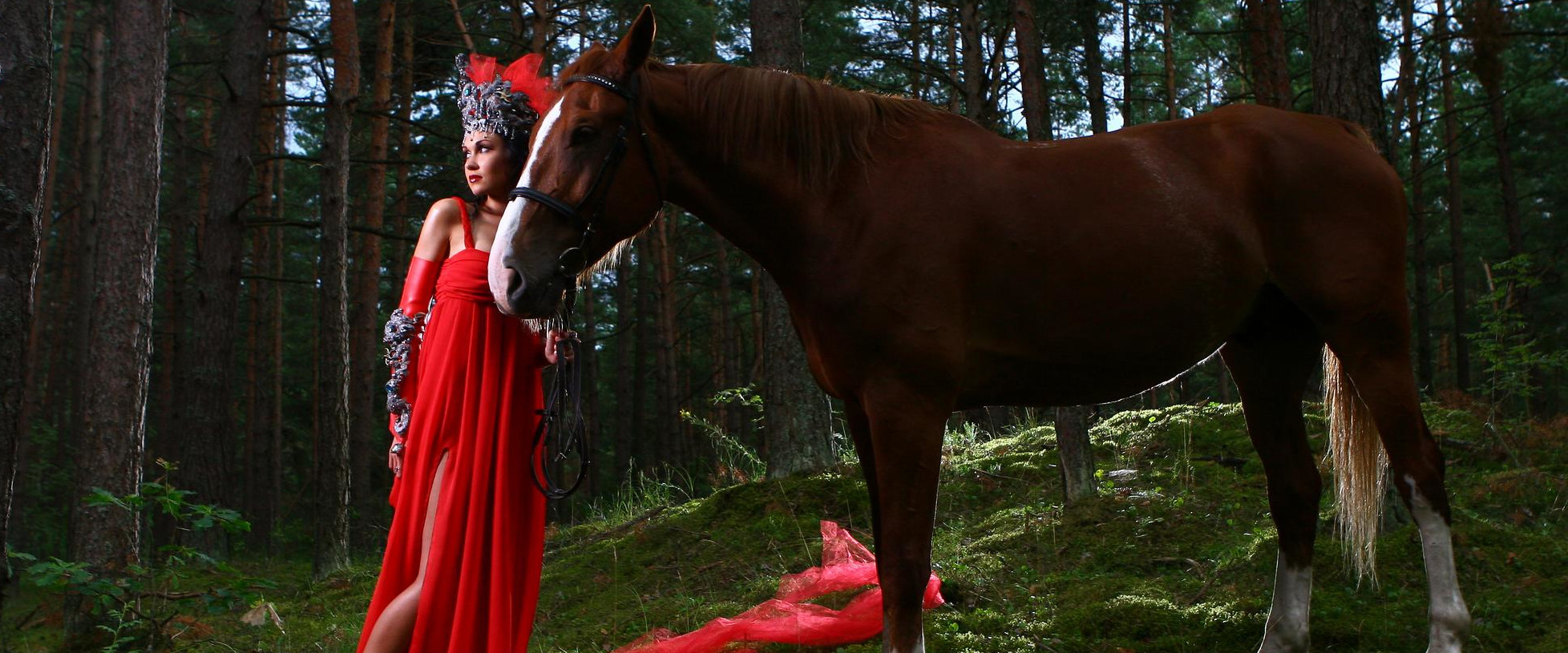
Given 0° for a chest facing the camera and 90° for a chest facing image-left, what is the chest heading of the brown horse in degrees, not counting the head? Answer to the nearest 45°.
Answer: approximately 90°

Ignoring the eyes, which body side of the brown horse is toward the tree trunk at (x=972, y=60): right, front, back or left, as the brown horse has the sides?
right

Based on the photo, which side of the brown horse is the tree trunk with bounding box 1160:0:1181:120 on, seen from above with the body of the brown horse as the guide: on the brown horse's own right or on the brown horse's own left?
on the brown horse's own right

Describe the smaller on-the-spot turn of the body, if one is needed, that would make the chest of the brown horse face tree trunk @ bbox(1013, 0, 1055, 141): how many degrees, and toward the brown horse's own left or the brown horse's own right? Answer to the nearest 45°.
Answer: approximately 90° to the brown horse's own right

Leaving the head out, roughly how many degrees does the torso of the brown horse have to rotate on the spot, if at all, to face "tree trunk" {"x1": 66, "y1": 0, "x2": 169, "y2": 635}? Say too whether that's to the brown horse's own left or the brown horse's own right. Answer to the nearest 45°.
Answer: approximately 45° to the brown horse's own right

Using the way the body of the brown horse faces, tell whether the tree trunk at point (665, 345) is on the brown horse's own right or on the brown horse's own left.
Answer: on the brown horse's own right

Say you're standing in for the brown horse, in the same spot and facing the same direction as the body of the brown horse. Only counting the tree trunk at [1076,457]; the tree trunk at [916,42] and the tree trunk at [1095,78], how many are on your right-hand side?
3

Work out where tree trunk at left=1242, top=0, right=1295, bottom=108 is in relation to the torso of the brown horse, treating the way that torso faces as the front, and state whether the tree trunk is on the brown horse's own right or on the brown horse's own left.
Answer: on the brown horse's own right

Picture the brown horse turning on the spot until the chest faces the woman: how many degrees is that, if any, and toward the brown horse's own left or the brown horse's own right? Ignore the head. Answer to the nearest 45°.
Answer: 0° — it already faces them
